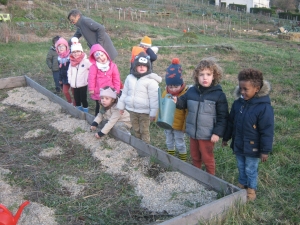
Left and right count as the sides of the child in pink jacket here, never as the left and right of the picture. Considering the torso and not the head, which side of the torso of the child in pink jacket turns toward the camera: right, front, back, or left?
front

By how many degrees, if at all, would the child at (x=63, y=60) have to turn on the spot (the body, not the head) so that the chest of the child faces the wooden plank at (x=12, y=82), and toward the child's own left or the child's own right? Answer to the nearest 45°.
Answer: approximately 135° to the child's own right

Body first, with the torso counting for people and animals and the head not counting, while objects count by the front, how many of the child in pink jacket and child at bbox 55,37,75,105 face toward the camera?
2

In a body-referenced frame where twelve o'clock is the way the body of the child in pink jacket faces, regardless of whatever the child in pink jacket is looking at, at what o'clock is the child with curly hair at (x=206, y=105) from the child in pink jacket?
The child with curly hair is roughly at 11 o'clock from the child in pink jacket.

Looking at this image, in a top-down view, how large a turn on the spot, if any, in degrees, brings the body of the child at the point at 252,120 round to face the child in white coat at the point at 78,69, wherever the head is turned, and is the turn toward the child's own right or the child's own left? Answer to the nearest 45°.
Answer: approximately 90° to the child's own right

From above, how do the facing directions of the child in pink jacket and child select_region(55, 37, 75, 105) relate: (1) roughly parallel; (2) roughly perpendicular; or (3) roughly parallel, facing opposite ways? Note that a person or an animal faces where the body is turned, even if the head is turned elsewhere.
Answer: roughly parallel

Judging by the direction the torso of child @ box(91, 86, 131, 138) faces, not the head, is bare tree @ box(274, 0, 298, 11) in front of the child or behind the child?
behind

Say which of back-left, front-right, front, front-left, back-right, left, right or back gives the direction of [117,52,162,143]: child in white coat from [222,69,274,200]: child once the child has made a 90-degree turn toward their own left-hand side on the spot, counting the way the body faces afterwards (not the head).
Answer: back

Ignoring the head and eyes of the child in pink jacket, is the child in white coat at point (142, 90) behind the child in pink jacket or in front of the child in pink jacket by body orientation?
in front

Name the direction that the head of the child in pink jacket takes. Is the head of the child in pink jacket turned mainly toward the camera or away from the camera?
toward the camera

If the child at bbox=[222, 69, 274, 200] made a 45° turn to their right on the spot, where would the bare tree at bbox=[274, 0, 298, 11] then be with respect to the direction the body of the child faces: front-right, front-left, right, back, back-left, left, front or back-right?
right

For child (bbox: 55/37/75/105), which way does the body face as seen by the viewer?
toward the camera

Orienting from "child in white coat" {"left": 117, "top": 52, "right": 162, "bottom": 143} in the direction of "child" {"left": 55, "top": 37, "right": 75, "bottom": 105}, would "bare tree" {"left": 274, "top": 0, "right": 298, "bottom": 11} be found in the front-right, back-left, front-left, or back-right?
front-right
